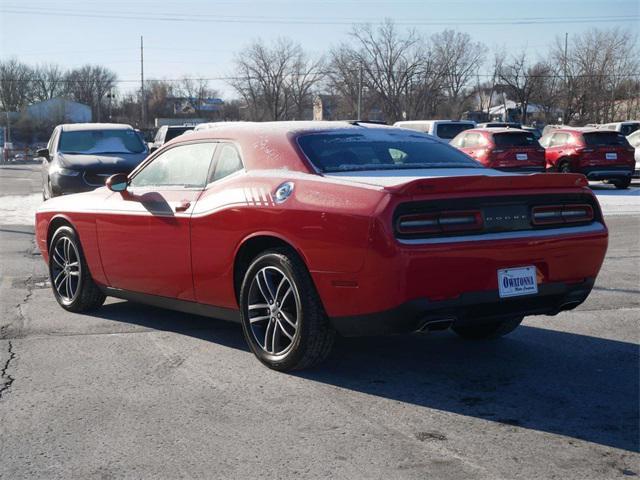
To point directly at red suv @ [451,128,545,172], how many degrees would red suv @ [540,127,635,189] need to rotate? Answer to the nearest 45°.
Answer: approximately 90° to its left

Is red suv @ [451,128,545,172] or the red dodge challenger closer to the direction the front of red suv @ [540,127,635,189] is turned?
the red suv

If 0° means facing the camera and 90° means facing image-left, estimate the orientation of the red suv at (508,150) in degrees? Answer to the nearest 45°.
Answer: approximately 135°

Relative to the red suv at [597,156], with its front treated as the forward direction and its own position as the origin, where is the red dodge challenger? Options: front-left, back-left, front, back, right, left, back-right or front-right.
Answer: back-left

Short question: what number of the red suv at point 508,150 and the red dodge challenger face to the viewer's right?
0

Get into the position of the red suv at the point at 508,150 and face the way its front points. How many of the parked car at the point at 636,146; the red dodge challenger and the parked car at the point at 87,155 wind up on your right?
1

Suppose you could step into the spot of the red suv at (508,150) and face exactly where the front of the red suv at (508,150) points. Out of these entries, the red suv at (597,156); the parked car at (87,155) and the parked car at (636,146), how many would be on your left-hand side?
1

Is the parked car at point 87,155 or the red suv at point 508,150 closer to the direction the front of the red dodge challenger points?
the parked car

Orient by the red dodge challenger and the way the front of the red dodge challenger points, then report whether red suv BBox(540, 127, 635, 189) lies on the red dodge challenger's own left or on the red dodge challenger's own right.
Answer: on the red dodge challenger's own right

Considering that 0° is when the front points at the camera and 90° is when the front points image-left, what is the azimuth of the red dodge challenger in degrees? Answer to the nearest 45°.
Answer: approximately 135°

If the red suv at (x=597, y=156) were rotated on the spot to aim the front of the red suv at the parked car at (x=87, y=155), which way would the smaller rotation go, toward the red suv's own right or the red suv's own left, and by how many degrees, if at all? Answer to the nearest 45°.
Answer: approximately 90° to the red suv's own left

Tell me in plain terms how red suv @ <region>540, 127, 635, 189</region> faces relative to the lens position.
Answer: facing away from the viewer and to the left of the viewer

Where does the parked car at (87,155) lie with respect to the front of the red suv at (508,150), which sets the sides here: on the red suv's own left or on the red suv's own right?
on the red suv's own left
